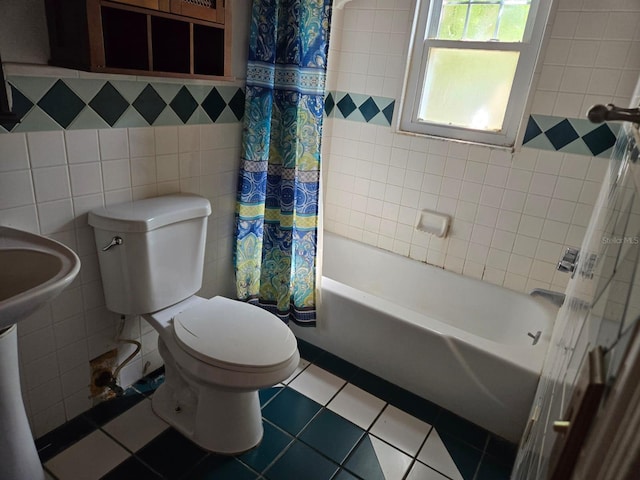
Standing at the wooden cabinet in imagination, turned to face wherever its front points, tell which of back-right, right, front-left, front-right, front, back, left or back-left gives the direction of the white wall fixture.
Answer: front-left

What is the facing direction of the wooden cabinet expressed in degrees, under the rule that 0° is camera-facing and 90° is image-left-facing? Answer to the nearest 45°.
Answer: approximately 315°

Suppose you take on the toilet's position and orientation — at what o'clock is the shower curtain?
The shower curtain is roughly at 9 o'clock from the toilet.

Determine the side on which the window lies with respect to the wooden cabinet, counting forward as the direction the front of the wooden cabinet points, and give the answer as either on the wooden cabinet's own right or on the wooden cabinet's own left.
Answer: on the wooden cabinet's own left

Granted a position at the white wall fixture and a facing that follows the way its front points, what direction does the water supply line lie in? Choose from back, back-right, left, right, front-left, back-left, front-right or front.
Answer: front

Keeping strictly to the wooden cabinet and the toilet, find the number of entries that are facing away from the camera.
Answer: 0

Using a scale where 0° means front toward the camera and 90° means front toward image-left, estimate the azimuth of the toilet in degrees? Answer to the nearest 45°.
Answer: approximately 315°

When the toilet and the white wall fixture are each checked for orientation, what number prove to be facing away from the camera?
0

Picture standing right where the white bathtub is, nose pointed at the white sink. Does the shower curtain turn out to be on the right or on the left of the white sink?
right

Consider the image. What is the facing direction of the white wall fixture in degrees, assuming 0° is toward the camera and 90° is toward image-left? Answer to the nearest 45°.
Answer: approximately 45°
